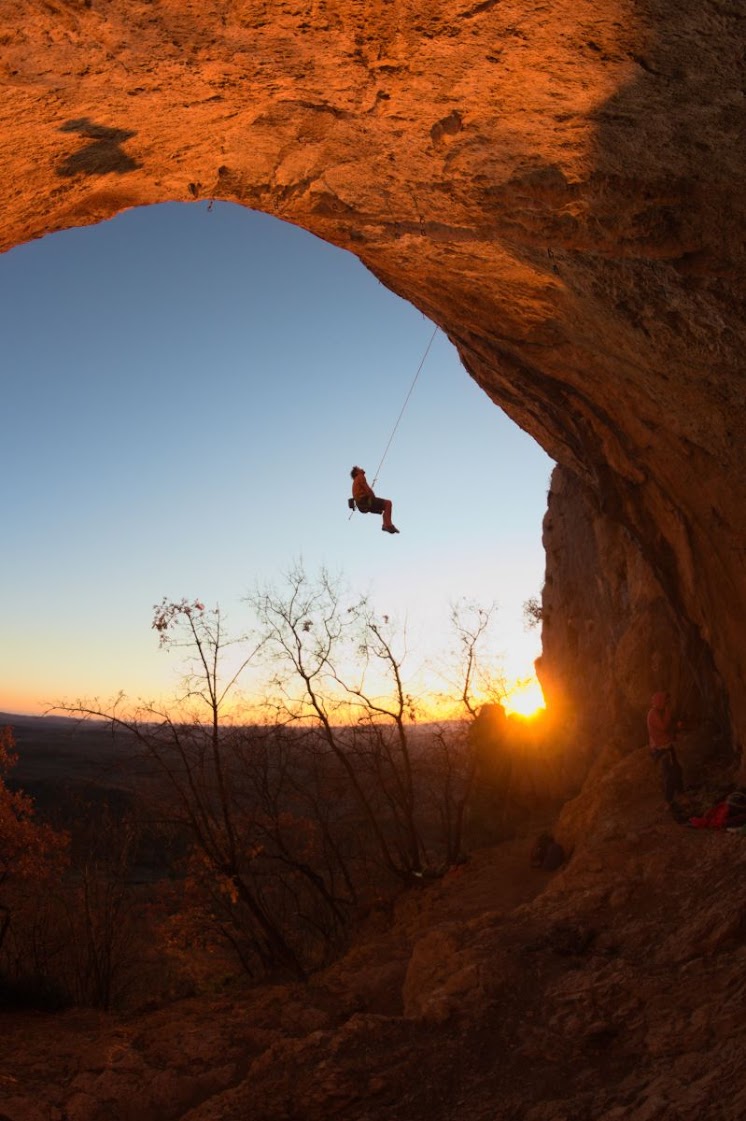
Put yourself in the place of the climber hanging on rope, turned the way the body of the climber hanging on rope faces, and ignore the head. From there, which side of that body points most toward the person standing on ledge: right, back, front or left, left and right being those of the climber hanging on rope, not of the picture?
front

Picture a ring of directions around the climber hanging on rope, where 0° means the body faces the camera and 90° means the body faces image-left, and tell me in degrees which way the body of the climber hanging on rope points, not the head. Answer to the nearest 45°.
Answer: approximately 270°
